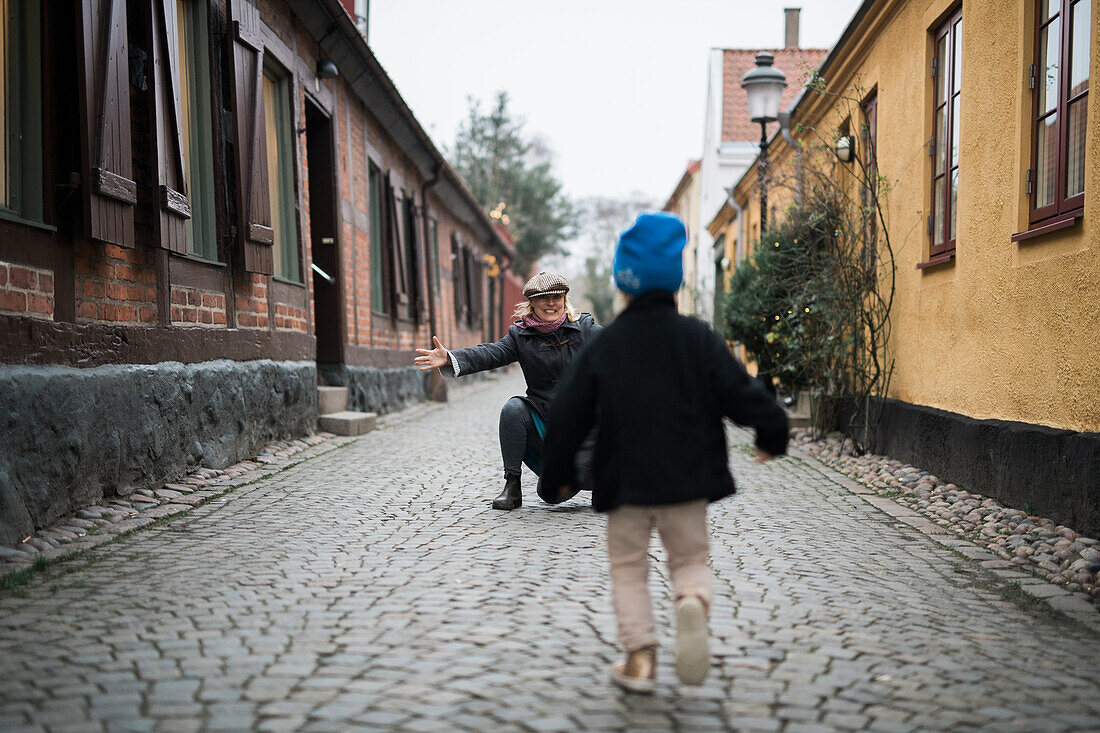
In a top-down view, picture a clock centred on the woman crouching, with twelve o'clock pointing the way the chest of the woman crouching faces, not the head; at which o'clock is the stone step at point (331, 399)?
The stone step is roughly at 5 o'clock from the woman crouching.

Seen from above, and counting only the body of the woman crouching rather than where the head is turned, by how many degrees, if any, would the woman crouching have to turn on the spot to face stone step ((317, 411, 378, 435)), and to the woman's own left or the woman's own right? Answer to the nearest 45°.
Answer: approximately 135° to the woman's own right

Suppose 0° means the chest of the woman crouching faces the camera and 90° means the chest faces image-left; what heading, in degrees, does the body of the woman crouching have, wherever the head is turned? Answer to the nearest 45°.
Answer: approximately 0°

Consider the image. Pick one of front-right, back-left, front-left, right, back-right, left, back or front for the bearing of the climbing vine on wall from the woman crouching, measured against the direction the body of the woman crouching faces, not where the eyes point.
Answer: back-left

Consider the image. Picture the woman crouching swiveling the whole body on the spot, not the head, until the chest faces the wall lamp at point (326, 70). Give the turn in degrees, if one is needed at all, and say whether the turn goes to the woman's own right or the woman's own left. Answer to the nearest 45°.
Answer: approximately 135° to the woman's own right

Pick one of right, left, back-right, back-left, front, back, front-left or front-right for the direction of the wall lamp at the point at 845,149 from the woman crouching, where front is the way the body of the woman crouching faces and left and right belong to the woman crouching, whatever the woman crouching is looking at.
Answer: back-left

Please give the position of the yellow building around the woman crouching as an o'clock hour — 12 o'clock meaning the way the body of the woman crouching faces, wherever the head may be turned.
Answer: The yellow building is roughly at 9 o'clock from the woman crouching.

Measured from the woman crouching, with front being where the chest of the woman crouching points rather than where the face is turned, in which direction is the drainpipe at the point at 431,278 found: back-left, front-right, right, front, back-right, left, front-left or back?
back
